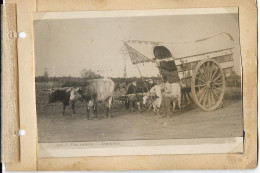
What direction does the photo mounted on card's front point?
toward the camera
